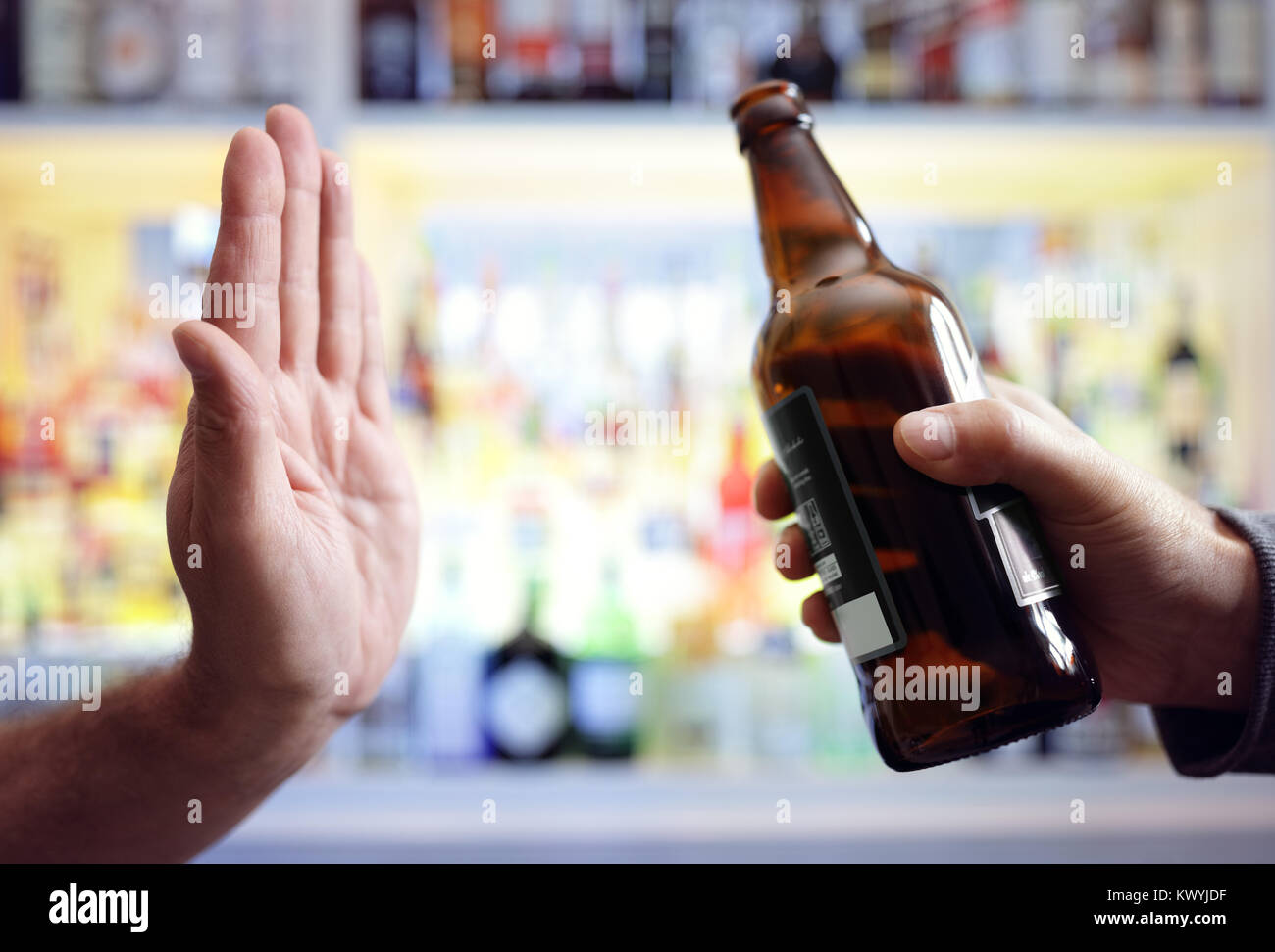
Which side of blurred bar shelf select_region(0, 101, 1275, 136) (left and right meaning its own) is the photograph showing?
front
